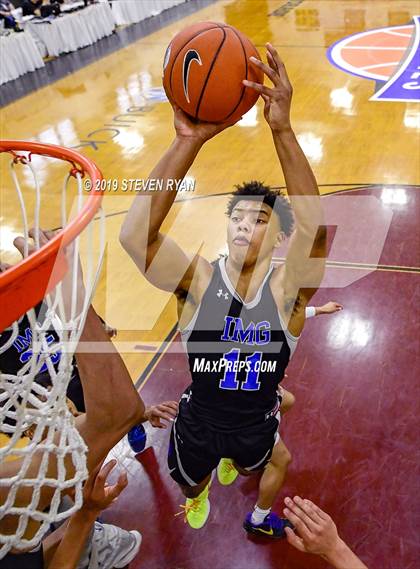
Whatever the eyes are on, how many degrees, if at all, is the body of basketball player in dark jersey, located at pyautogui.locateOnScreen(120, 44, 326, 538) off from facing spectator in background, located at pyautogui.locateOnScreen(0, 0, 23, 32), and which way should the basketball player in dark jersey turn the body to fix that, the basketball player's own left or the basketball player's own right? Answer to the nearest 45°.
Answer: approximately 180°

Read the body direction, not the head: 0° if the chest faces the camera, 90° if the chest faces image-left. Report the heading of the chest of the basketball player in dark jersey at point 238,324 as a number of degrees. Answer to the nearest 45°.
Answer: approximately 0°
